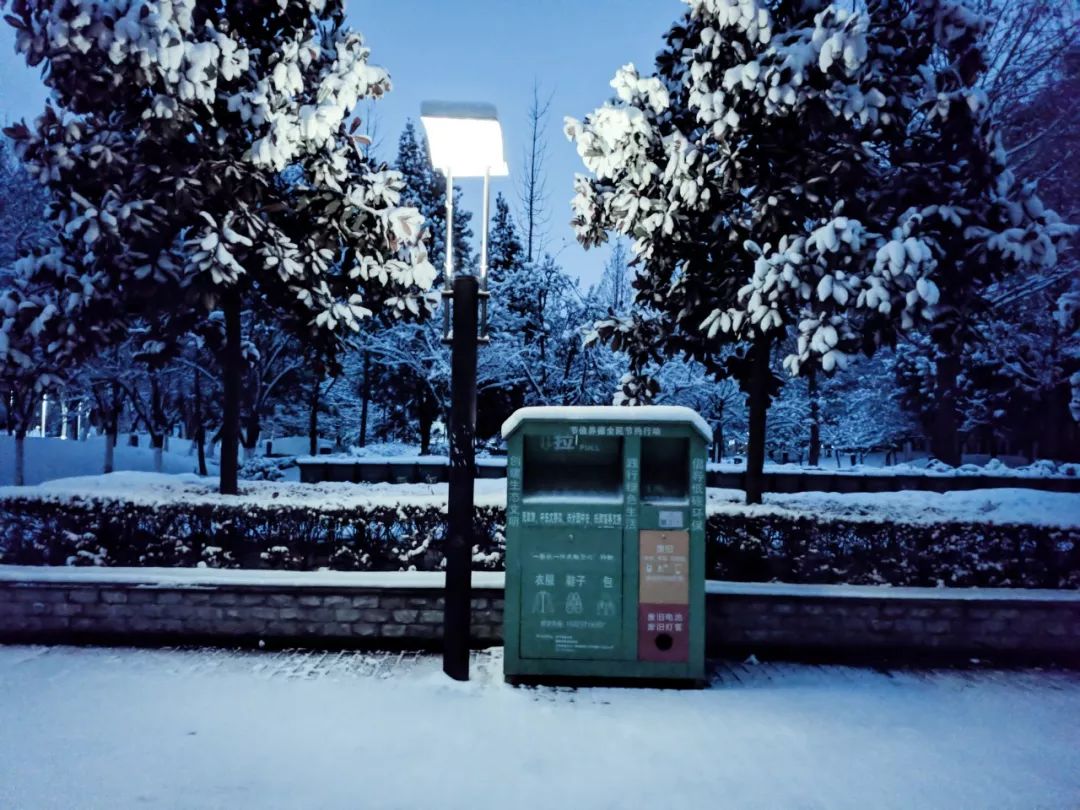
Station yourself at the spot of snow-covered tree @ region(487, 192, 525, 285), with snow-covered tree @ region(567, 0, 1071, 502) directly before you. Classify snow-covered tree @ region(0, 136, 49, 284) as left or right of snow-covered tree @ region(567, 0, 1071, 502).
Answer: right

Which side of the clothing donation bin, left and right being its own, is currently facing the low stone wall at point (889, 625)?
left

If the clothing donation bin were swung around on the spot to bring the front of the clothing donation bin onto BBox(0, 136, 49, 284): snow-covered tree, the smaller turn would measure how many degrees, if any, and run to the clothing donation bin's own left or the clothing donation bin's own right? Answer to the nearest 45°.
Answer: approximately 135° to the clothing donation bin's own right

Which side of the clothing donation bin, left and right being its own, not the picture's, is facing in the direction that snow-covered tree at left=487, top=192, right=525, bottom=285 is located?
back

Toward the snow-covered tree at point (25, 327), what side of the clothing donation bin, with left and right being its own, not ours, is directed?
right

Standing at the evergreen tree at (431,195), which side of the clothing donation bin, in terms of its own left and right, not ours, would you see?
back

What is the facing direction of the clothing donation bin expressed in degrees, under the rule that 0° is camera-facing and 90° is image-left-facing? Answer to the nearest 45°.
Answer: approximately 0°

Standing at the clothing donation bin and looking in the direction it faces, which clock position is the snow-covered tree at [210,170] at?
The snow-covered tree is roughly at 4 o'clock from the clothing donation bin.
